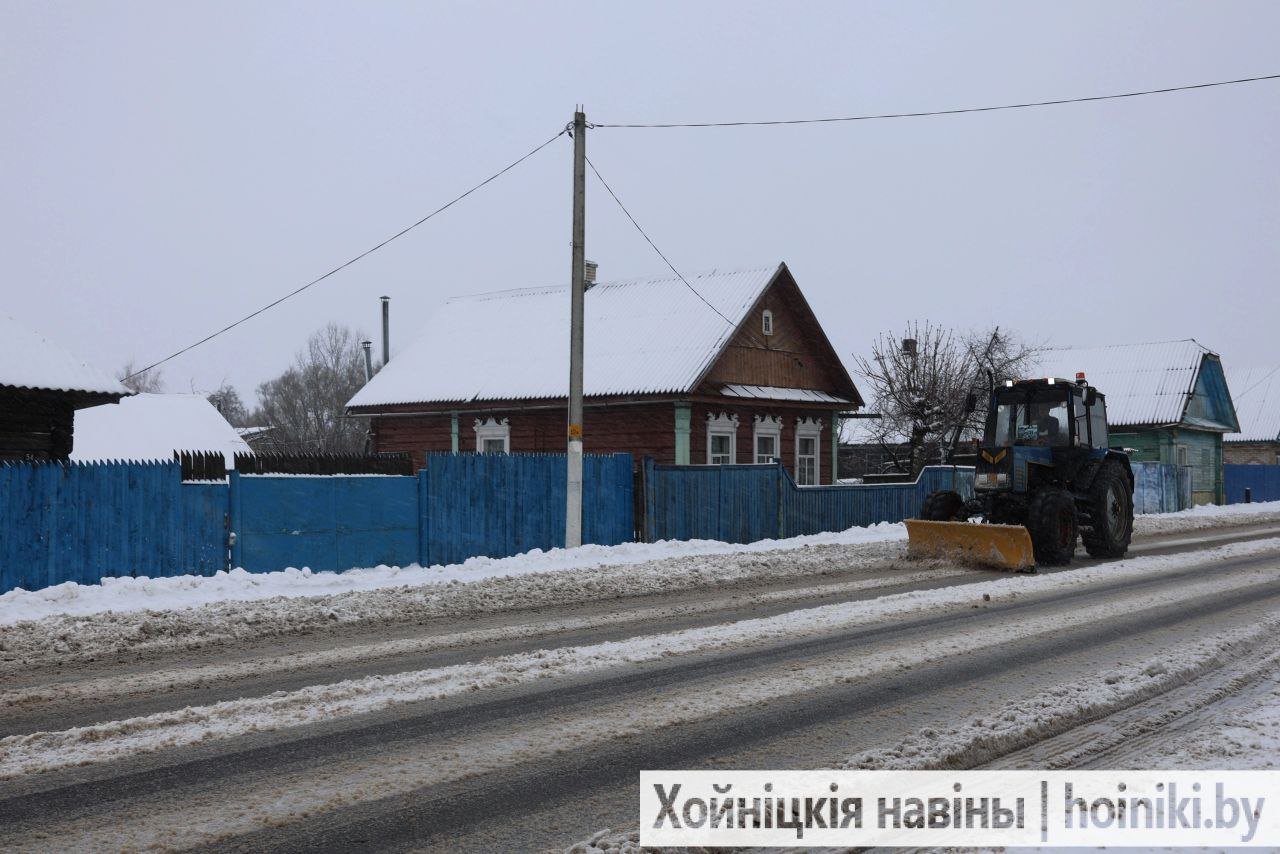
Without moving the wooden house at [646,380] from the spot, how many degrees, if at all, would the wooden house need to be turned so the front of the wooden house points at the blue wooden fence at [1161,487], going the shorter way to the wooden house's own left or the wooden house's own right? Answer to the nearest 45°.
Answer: approximately 90° to the wooden house's own left

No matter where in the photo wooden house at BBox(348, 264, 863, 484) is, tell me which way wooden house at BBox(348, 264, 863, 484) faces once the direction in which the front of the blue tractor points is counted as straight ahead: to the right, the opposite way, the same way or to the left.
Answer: to the left

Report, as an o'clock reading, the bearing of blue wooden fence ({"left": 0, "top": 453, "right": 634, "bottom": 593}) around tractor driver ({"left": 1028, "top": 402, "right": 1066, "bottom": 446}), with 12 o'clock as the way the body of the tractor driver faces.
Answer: The blue wooden fence is roughly at 12 o'clock from the tractor driver.

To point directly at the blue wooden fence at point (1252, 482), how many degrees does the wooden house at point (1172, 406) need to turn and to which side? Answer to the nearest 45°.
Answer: approximately 90° to its left

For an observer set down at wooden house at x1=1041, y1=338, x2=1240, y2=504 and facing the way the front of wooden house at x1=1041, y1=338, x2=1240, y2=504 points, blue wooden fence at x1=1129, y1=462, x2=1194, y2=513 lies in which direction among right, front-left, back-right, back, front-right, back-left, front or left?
front-right

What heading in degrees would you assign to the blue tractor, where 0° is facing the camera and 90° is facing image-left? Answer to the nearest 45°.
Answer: approximately 45°

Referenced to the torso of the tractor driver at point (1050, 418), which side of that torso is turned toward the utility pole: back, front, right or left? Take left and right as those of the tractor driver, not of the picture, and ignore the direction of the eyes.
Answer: front

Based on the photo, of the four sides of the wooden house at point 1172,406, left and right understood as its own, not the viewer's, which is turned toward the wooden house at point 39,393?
right

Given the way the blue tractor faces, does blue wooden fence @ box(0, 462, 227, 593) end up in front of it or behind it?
in front

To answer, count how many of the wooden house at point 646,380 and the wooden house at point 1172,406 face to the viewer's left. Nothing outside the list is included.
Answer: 0

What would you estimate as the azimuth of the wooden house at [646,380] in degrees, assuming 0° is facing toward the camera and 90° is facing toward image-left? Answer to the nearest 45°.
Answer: approximately 315°

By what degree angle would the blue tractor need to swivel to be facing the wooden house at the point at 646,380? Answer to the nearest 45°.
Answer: approximately 90° to its right

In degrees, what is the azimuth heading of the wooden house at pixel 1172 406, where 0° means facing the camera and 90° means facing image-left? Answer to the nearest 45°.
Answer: approximately 315°

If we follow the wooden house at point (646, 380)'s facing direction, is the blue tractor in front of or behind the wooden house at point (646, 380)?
in front

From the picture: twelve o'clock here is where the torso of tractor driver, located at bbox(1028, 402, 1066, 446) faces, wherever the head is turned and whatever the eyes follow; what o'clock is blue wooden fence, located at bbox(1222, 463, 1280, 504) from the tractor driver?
The blue wooden fence is roughly at 5 o'clock from the tractor driver.
